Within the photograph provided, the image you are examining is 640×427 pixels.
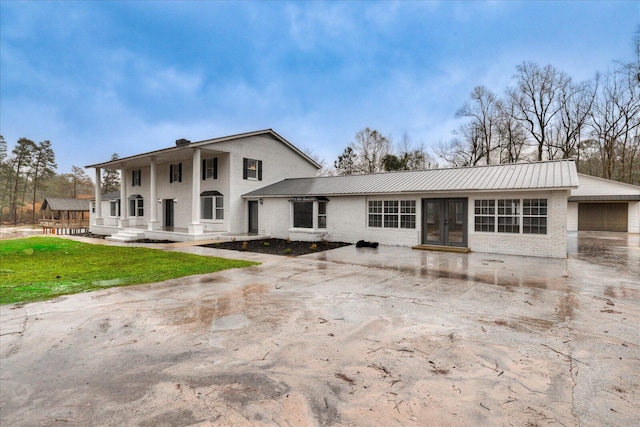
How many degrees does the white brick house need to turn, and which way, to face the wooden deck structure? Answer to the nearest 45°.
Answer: approximately 90° to its right

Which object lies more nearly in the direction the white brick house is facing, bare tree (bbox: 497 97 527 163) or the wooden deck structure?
the wooden deck structure

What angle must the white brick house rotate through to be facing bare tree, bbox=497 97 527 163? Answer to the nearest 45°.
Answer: approximately 180°

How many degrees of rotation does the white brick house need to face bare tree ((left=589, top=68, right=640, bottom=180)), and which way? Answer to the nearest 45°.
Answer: approximately 180°

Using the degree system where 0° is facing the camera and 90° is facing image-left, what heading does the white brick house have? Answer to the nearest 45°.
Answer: approximately 45°

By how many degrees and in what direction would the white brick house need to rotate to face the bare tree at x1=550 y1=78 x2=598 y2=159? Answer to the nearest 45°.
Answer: approximately 180°

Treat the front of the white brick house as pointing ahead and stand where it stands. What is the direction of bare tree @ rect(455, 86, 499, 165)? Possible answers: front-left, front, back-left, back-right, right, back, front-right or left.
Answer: back
